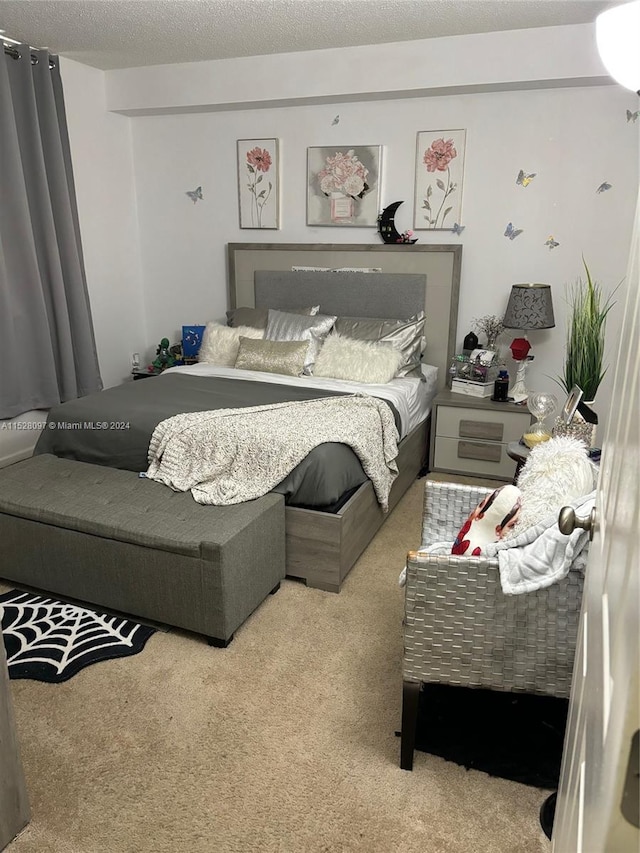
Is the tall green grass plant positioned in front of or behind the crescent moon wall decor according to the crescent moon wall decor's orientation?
in front

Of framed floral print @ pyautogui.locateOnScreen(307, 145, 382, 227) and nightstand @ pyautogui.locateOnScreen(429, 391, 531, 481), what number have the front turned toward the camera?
2

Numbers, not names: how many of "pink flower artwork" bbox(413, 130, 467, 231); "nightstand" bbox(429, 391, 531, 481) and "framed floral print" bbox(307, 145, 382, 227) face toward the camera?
3

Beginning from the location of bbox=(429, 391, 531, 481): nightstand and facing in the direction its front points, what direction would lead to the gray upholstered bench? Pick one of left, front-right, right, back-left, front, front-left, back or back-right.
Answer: front-right

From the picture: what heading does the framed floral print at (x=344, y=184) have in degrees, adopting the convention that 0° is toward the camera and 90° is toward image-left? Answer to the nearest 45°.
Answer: approximately 0°

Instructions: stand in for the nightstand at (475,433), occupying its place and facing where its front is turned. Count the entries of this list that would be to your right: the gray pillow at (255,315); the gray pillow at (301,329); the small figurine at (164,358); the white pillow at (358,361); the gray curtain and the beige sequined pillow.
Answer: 6

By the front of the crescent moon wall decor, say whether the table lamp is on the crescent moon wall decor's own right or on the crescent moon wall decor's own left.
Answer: on the crescent moon wall decor's own left

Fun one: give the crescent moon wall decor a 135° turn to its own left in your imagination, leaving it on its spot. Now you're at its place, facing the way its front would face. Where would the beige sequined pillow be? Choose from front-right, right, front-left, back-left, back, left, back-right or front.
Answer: back

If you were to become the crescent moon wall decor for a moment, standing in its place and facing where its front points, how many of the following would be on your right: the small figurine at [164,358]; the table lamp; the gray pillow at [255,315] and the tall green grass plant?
2

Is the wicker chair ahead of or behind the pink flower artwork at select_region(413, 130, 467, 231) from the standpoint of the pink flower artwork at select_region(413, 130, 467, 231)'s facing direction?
ahead

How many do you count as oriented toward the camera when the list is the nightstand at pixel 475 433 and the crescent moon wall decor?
2

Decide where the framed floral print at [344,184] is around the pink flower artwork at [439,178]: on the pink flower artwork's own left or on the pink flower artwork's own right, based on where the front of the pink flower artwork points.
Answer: on the pink flower artwork's own right

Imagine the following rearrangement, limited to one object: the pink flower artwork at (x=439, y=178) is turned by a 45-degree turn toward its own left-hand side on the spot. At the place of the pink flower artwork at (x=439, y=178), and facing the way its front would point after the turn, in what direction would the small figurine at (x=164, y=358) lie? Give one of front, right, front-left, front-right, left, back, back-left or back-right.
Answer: back-right

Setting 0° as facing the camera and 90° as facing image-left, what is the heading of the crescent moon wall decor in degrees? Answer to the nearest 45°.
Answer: approximately 0°
